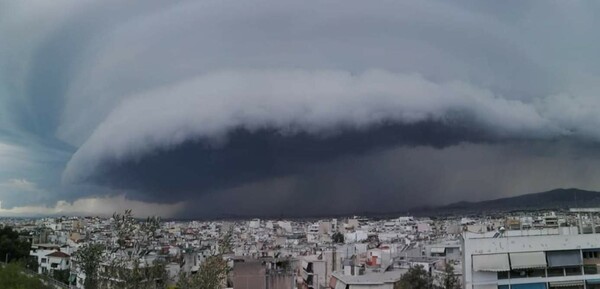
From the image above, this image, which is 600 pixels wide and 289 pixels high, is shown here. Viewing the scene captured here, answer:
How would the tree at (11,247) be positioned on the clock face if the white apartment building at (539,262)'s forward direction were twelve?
The tree is roughly at 3 o'clock from the white apartment building.

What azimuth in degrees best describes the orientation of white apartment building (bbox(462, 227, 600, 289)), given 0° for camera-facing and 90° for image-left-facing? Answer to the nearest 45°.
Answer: approximately 0°

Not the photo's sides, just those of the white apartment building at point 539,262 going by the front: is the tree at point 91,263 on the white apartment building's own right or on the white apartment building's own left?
on the white apartment building's own right

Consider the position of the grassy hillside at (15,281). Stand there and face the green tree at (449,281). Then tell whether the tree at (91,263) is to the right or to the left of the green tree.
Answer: left

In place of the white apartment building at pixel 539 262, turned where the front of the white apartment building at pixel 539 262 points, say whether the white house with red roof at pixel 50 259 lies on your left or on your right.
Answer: on your right
